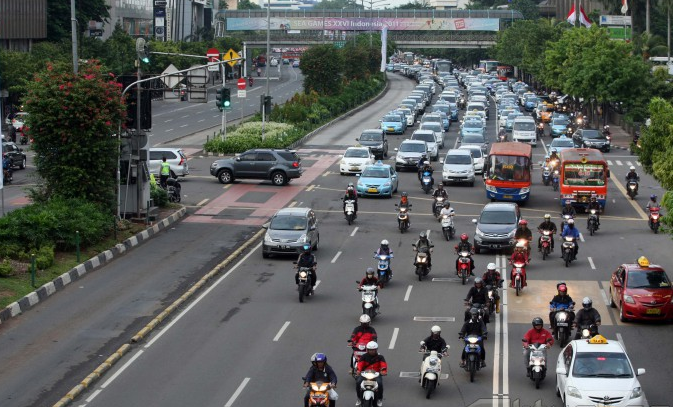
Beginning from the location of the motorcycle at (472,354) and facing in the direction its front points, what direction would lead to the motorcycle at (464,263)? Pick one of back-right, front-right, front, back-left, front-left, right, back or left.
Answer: back

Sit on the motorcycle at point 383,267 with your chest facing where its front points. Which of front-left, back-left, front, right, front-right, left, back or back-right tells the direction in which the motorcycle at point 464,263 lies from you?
left

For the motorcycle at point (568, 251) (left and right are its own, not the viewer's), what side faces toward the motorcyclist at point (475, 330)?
front

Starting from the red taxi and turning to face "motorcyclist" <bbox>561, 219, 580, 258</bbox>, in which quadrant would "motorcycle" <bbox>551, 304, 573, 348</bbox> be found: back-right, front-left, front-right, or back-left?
back-left

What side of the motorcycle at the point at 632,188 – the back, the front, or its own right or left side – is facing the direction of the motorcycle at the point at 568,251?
front

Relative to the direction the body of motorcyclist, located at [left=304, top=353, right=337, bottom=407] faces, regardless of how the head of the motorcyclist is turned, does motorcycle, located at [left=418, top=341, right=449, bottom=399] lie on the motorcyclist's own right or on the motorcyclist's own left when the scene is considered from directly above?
on the motorcyclist's own left

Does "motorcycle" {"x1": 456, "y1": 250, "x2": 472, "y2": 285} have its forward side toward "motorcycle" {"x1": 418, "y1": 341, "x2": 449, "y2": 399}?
yes

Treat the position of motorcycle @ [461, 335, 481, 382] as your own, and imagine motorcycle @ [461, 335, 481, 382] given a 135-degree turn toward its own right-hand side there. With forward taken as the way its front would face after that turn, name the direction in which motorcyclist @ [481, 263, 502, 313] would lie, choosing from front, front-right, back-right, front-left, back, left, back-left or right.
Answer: front-right
